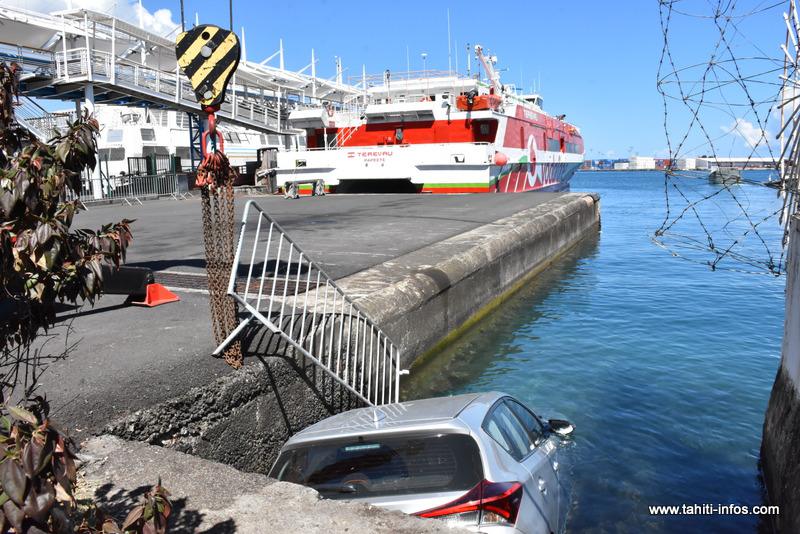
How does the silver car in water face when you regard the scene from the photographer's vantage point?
facing away from the viewer and to the right of the viewer

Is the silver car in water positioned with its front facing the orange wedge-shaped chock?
no

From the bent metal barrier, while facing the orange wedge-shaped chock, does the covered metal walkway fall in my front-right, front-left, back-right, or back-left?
front-right

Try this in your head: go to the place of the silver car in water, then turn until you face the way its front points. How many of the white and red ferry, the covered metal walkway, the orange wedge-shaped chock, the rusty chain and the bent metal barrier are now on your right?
0

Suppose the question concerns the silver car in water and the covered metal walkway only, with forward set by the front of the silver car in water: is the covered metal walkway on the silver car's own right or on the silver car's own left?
on the silver car's own left

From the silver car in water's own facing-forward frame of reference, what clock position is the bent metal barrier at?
The bent metal barrier is roughly at 10 o'clock from the silver car in water.

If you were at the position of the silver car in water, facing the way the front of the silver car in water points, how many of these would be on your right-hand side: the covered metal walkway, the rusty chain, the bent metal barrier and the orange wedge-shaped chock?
0

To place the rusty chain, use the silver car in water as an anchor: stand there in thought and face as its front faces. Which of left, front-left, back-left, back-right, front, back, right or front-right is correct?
left

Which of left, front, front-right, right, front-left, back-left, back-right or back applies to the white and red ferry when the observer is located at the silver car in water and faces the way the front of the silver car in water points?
front-left

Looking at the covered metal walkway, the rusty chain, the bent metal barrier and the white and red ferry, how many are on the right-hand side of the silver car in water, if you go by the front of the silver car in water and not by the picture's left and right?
0
